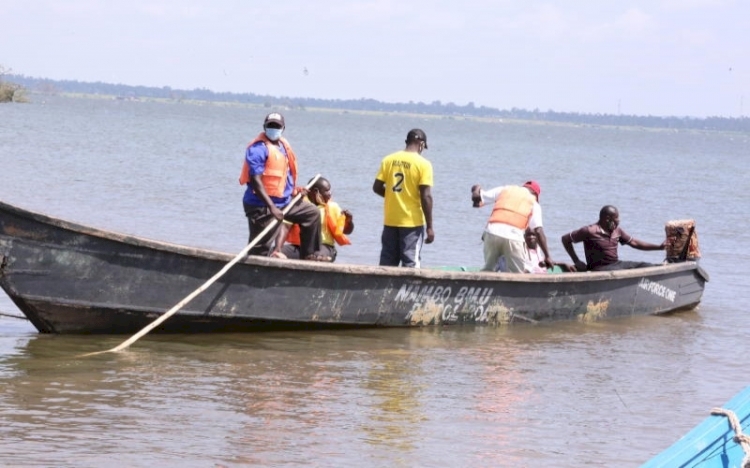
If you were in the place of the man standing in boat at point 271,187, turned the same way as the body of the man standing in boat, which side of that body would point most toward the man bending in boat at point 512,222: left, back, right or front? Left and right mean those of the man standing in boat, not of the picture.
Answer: left

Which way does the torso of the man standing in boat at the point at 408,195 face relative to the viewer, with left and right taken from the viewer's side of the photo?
facing away from the viewer and to the right of the viewer

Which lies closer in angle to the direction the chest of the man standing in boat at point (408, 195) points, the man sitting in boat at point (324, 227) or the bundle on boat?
the bundle on boat

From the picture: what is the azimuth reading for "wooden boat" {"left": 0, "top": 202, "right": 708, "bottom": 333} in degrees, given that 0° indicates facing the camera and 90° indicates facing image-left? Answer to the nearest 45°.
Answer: approximately 90°
